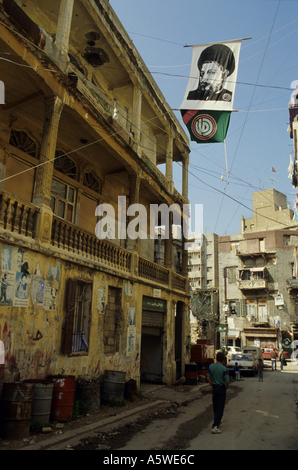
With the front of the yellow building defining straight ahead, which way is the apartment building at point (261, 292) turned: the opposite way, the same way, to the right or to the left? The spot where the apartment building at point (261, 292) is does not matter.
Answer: to the right

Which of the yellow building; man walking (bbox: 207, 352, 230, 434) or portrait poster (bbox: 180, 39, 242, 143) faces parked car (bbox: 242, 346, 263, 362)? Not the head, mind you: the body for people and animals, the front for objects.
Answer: the man walking

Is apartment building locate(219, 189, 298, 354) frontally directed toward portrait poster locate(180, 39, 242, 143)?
yes

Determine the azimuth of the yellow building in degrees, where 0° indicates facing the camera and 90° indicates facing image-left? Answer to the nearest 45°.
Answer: approximately 315°

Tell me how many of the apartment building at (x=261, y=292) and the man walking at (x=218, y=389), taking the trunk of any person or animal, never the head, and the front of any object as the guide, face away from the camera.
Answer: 1

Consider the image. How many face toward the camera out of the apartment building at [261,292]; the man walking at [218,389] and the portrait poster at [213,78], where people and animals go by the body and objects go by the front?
2

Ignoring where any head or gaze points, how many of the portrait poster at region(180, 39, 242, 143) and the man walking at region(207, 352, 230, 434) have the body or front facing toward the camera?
1

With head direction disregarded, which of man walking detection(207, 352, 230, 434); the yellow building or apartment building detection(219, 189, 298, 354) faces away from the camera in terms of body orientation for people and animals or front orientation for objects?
the man walking

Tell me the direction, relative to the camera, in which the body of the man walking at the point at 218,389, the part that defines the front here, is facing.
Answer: away from the camera

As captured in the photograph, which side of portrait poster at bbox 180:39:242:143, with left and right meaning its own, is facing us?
front

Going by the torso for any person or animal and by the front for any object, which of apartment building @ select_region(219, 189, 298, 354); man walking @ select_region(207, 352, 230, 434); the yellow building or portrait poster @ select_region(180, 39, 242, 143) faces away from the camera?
the man walking

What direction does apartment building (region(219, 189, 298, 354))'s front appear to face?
toward the camera

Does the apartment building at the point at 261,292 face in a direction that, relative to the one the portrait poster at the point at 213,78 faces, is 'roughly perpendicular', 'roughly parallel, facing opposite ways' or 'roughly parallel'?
roughly parallel

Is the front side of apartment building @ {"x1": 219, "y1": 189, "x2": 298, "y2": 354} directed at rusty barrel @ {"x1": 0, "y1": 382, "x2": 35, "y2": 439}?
yes

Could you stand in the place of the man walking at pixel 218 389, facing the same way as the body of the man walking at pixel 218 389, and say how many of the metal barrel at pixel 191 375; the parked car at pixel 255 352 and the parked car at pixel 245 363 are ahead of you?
3

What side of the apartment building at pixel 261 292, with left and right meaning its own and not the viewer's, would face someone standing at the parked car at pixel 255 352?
front

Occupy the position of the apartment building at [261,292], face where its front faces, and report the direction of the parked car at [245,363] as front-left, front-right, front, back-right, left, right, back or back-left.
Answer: front

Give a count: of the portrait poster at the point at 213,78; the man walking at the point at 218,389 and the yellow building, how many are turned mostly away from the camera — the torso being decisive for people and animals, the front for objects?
1
